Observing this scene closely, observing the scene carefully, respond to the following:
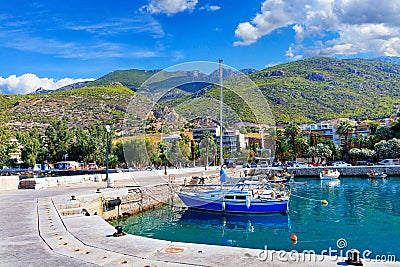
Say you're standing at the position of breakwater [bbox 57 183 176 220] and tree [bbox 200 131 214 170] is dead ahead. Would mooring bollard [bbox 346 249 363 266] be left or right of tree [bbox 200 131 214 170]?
right
